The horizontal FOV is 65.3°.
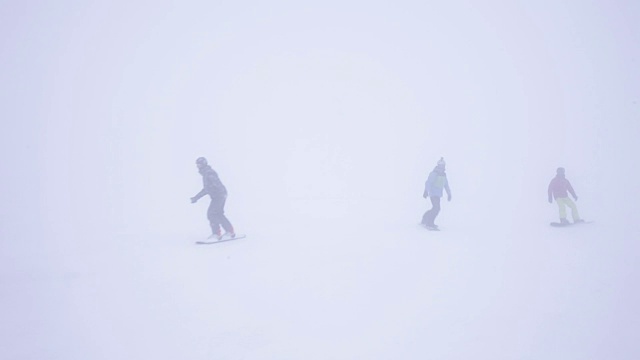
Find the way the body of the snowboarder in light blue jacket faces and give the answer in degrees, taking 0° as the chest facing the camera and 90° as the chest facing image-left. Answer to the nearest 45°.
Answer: approximately 315°

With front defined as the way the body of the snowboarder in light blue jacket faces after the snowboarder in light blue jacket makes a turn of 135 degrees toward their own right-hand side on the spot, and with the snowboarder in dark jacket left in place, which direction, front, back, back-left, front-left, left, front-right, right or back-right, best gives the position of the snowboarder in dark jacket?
front-left

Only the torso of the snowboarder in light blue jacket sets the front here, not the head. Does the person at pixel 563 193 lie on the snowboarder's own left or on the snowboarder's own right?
on the snowboarder's own left
